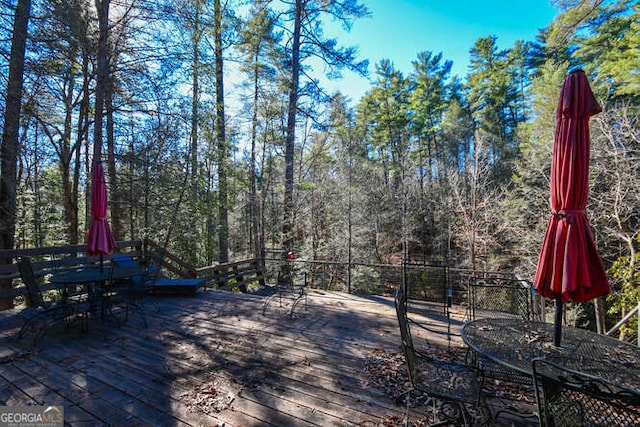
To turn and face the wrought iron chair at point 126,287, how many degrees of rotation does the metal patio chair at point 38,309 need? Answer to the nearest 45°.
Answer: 0° — it already faces it

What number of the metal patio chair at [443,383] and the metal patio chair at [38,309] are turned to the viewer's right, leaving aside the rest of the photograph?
2

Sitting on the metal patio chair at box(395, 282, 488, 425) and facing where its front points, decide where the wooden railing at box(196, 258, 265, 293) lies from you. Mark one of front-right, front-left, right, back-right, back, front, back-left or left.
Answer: back-left

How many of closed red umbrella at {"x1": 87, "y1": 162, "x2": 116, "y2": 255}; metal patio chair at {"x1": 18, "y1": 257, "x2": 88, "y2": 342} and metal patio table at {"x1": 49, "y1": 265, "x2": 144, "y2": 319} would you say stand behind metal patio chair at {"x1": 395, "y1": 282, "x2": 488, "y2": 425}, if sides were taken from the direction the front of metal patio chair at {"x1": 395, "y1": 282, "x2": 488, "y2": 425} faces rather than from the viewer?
3

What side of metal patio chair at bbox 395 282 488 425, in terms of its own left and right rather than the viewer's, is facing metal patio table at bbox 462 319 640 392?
front

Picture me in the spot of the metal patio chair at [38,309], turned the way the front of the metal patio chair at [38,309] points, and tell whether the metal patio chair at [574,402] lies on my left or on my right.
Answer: on my right

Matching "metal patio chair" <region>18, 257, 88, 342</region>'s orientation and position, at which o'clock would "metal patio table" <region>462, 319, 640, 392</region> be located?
The metal patio table is roughly at 2 o'clock from the metal patio chair.

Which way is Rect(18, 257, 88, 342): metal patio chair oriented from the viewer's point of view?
to the viewer's right

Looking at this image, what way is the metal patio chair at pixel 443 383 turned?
to the viewer's right

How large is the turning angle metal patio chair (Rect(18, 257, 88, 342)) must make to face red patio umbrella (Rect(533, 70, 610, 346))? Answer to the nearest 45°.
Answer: approximately 45° to its right

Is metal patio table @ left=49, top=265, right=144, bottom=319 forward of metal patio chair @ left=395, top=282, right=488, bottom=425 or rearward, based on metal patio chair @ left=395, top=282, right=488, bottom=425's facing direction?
rearward

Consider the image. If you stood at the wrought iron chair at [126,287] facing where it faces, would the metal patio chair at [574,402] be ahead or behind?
behind
